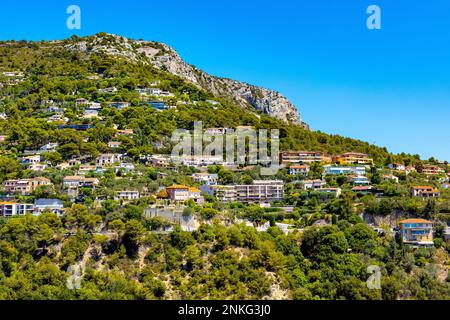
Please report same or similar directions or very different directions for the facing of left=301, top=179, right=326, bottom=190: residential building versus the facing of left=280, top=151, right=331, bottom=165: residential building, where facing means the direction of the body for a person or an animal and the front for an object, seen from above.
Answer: same or similar directions

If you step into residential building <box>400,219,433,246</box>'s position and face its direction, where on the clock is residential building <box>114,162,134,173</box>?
residential building <box>114,162,134,173</box> is roughly at 3 o'clock from residential building <box>400,219,433,246</box>.

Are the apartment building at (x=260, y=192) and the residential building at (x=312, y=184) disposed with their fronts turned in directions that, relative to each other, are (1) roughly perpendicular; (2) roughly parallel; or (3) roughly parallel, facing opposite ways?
roughly parallel

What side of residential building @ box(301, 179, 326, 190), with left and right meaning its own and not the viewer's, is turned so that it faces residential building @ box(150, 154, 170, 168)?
right

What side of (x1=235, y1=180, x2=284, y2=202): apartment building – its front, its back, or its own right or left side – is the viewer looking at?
front

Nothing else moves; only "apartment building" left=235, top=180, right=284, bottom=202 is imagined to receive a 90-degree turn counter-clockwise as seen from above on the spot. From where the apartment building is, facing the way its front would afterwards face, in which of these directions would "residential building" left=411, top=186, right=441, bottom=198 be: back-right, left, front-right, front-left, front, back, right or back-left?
front

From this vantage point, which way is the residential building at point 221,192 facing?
toward the camera

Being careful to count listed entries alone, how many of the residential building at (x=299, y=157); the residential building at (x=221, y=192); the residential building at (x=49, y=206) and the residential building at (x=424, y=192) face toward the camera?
4

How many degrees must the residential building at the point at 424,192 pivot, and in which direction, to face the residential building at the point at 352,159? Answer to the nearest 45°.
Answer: approximately 135° to its right

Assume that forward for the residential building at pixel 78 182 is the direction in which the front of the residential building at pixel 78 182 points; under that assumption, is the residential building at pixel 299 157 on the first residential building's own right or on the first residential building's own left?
on the first residential building's own left

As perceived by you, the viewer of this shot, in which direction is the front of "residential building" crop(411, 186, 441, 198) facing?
facing the viewer

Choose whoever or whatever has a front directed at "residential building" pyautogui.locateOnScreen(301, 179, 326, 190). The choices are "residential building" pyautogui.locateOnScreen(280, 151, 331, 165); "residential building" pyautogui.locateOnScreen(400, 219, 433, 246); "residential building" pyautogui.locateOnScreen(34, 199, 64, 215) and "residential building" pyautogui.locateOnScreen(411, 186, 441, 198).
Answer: "residential building" pyautogui.locateOnScreen(280, 151, 331, 165)

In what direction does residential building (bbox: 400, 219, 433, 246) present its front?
toward the camera

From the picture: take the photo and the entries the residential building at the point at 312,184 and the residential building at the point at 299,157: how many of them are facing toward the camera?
2

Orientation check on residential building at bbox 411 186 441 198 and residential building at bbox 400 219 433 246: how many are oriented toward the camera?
2

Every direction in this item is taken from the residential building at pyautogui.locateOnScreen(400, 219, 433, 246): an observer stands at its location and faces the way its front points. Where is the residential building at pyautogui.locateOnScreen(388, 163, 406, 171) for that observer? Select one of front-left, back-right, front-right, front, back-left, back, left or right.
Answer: back

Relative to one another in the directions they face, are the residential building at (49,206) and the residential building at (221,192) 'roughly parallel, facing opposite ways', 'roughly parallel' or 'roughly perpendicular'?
roughly parallel
